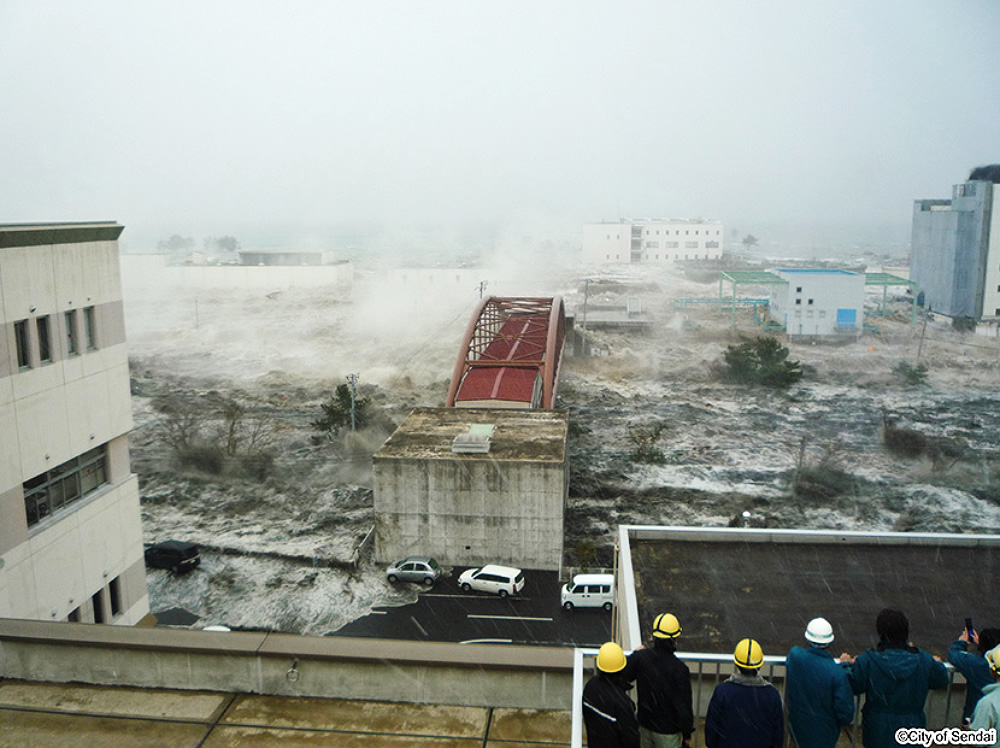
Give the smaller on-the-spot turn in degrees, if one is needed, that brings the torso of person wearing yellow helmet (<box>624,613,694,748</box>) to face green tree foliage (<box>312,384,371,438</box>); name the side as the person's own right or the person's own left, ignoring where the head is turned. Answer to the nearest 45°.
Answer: approximately 45° to the person's own left

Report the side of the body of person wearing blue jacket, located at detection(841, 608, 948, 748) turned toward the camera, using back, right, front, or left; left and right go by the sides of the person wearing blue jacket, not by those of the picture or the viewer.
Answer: back

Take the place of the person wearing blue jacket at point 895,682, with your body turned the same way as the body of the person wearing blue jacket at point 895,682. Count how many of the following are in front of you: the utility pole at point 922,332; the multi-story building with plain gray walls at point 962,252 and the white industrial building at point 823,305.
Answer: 3

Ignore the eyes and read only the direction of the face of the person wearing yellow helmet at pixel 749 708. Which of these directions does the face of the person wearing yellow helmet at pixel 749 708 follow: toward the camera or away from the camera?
away from the camera

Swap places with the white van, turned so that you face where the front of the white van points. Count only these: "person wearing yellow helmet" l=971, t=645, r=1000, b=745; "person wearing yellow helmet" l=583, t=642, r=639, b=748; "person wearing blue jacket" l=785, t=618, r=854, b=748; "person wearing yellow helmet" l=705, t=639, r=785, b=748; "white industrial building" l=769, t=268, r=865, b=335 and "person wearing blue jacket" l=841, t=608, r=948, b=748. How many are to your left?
5

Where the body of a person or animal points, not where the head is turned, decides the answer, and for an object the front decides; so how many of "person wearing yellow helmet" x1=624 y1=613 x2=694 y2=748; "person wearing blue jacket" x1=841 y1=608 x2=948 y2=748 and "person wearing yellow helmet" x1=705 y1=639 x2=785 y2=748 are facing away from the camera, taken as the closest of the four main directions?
3

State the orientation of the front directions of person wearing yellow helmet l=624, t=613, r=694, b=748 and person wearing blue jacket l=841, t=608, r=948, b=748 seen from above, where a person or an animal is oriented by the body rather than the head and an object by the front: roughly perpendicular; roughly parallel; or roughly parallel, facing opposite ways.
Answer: roughly parallel

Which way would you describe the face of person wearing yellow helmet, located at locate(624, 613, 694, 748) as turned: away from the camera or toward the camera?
away from the camera

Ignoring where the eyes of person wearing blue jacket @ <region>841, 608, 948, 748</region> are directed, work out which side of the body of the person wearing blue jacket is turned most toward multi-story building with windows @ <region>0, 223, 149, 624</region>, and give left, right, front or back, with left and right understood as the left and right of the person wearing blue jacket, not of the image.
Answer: left

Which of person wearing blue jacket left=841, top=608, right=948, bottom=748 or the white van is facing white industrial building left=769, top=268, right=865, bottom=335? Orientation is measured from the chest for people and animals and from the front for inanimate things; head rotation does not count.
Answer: the person wearing blue jacket

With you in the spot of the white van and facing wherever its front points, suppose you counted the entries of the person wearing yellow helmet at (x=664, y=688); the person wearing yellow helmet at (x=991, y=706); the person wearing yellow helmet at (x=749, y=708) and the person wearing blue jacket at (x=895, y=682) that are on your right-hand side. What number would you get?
0

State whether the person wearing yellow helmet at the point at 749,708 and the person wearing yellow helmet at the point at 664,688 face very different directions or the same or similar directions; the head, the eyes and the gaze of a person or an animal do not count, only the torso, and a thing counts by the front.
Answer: same or similar directions

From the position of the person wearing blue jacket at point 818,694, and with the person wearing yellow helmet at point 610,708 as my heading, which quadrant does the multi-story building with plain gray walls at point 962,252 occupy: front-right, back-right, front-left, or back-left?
back-right

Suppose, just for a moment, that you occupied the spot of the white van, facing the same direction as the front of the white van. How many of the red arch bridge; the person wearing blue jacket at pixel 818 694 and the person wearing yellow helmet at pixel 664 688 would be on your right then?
1

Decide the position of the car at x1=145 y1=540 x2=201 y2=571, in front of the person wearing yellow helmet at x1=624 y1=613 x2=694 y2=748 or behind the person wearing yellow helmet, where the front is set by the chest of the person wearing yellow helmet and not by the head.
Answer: in front

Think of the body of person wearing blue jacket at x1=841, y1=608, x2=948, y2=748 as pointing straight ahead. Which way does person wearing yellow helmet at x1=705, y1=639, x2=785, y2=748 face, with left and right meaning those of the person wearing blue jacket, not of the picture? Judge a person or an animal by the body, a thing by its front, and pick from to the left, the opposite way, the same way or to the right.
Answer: the same way

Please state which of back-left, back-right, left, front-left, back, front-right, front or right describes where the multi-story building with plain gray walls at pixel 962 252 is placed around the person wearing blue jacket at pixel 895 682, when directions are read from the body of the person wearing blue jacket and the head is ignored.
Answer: front

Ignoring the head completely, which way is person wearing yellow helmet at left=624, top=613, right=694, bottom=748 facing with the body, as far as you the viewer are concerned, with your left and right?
facing away from the viewer

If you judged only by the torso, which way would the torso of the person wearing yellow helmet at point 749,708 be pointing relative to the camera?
away from the camera

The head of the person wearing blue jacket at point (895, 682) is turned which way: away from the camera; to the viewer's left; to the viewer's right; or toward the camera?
away from the camera
